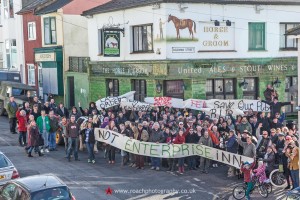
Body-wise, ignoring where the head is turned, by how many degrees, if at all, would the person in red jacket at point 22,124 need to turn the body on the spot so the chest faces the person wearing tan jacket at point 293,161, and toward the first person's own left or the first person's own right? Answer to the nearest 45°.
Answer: approximately 45° to the first person's own left

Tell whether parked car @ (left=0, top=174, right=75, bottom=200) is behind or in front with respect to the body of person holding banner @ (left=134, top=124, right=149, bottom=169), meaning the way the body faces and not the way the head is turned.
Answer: in front

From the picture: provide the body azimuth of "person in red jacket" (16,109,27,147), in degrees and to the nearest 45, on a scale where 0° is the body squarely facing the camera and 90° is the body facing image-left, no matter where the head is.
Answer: approximately 0°

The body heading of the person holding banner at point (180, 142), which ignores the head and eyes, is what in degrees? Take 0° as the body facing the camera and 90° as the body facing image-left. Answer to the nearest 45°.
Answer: approximately 0°
